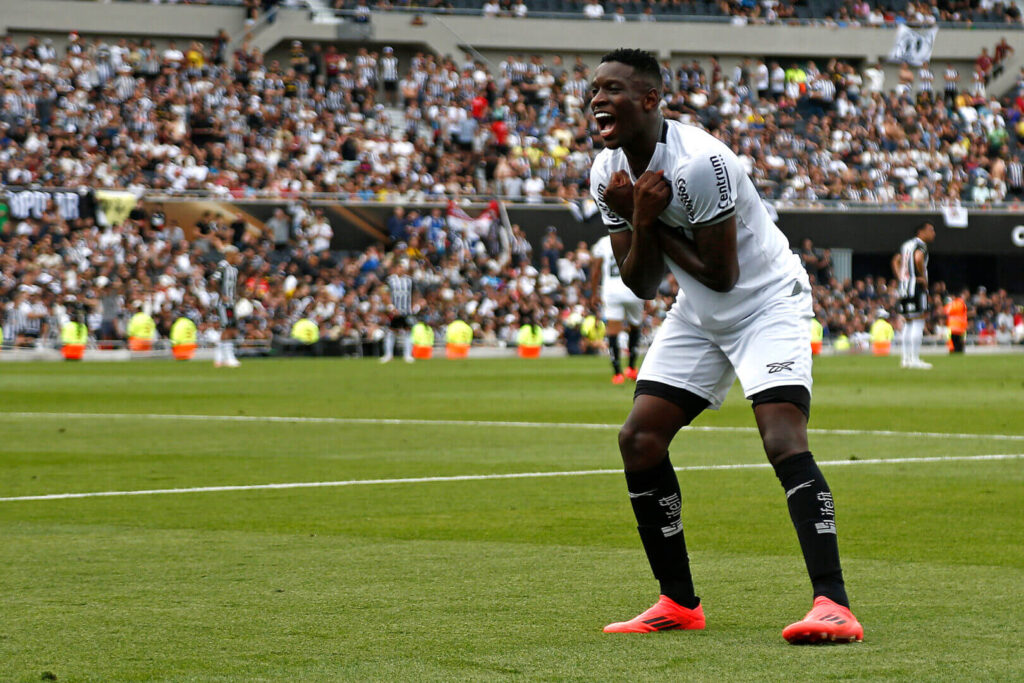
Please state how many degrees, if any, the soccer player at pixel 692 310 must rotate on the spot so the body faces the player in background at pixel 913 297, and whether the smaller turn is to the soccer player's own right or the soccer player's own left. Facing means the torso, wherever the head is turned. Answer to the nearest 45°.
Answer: approximately 135° to the soccer player's own right

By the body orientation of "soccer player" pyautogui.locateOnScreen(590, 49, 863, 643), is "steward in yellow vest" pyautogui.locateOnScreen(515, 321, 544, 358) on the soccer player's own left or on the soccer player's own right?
on the soccer player's own right

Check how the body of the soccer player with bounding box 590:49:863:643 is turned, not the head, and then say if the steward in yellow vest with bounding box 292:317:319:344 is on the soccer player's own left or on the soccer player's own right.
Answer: on the soccer player's own right

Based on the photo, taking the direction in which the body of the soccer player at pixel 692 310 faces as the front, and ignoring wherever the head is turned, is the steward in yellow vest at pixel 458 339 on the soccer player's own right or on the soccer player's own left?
on the soccer player's own right

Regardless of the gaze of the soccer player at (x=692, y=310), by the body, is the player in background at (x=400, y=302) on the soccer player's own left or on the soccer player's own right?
on the soccer player's own right

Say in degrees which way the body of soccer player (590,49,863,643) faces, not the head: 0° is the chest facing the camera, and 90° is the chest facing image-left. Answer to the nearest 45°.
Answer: approximately 45°

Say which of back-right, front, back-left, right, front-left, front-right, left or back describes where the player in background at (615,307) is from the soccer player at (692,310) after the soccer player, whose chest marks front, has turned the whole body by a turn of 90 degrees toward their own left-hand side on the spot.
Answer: back-left
